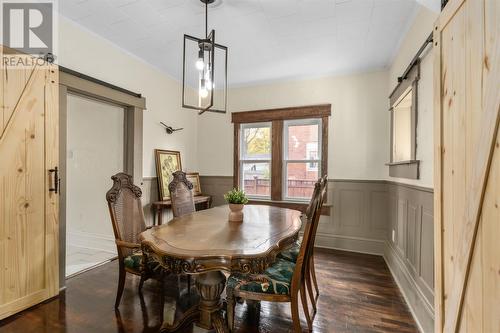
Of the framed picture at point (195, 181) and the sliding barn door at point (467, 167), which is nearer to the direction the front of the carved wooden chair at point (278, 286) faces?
the framed picture

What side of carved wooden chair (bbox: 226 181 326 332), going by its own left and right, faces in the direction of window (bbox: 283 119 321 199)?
right

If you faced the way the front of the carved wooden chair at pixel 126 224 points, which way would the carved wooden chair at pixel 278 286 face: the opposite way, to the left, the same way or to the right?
the opposite way

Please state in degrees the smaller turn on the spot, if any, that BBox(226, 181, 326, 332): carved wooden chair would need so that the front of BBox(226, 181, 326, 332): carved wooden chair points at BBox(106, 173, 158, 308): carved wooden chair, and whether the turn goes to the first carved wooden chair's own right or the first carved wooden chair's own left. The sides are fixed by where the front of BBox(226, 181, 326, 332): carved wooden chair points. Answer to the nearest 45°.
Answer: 0° — it already faces it

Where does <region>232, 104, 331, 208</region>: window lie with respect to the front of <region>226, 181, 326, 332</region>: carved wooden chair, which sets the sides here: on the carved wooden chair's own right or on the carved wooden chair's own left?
on the carved wooden chair's own right

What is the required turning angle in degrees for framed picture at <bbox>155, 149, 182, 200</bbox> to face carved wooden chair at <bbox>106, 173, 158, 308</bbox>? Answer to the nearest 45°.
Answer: approximately 45° to its right

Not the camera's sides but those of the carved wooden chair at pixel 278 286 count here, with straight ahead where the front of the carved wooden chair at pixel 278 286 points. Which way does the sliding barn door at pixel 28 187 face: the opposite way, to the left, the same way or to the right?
the opposite way

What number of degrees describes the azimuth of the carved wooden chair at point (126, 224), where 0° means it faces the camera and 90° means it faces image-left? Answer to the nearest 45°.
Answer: approximately 315°

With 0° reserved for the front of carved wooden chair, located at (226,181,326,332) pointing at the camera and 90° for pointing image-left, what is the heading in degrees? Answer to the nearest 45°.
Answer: approximately 90°

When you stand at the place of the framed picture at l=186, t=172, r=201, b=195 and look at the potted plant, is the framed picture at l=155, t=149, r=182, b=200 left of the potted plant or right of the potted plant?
right

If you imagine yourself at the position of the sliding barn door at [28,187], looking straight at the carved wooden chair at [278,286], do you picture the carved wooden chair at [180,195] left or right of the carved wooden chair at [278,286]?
left
